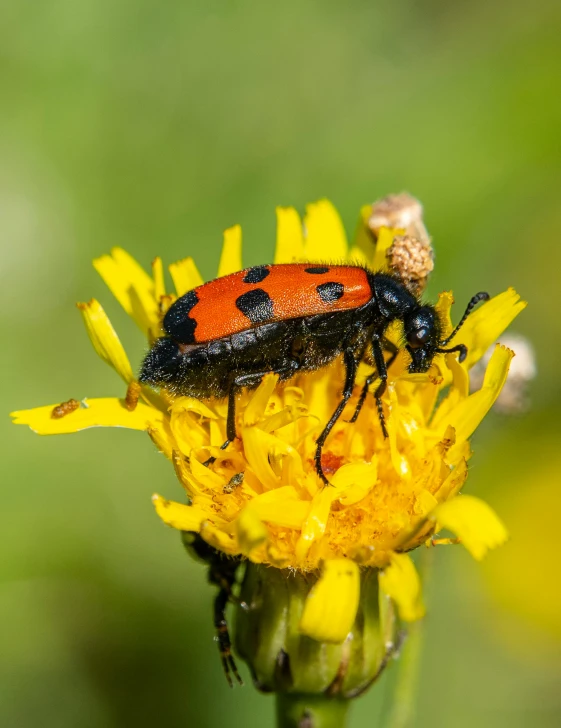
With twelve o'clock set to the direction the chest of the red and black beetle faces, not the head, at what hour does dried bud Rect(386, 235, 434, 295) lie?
The dried bud is roughly at 11 o'clock from the red and black beetle.

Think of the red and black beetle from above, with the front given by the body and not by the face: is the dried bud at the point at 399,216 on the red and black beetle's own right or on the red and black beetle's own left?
on the red and black beetle's own left

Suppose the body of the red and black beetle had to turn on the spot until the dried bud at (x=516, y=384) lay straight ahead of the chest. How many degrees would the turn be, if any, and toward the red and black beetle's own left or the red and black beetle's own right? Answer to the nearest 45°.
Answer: approximately 45° to the red and black beetle's own left

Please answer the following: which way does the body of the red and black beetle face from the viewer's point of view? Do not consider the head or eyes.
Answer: to the viewer's right
